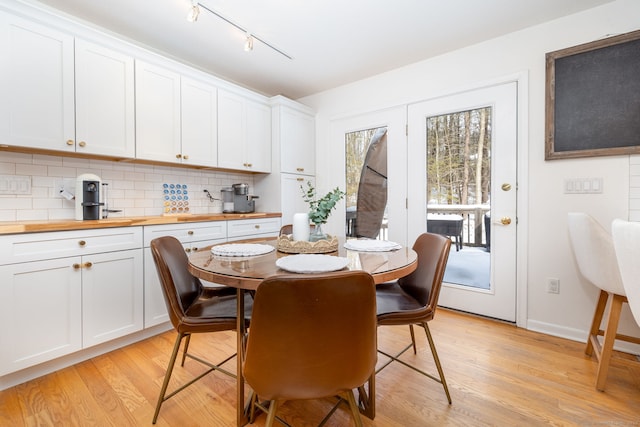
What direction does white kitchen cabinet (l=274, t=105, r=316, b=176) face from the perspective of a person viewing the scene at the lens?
facing the viewer and to the right of the viewer

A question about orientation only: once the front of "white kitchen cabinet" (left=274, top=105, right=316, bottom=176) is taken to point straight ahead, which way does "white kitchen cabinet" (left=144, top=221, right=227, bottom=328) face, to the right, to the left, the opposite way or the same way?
the same way

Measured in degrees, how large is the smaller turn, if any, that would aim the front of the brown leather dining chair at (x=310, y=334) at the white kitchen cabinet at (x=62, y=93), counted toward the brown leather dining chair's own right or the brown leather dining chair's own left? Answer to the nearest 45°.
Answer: approximately 45° to the brown leather dining chair's own left

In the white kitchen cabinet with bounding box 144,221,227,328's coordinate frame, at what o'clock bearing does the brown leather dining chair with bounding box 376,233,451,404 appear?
The brown leather dining chair is roughly at 12 o'clock from the white kitchen cabinet.

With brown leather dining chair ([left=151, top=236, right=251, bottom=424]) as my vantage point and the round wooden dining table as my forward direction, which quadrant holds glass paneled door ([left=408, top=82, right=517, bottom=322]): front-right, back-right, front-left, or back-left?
front-left

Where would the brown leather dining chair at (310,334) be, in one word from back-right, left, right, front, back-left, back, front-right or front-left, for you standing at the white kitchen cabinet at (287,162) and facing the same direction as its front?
front-right

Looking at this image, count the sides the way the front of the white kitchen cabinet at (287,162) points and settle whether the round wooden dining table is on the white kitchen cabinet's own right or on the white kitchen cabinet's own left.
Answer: on the white kitchen cabinet's own right

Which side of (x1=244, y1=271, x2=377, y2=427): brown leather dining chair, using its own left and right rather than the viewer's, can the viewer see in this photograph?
back

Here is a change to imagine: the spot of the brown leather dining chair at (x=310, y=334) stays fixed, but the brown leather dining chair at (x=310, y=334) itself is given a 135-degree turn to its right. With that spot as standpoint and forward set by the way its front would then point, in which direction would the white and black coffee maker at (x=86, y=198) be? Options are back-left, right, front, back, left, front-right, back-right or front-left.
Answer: back

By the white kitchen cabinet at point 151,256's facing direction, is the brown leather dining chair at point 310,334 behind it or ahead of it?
ahead

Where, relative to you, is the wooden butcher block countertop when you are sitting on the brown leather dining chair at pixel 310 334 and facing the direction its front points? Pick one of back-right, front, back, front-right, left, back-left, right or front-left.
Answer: front-left

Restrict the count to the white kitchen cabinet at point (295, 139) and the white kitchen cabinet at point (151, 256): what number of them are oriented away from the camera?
0

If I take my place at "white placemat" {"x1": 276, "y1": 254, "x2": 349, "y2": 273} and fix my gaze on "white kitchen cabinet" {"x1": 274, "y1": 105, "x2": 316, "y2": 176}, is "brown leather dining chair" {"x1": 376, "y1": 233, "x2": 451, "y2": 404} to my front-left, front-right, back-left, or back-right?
front-right

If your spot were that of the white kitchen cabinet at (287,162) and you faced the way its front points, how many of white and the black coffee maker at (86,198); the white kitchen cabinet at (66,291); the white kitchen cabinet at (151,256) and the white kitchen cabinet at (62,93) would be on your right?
4

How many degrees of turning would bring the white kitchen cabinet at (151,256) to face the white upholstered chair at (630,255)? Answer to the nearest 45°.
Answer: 0° — it already faces it

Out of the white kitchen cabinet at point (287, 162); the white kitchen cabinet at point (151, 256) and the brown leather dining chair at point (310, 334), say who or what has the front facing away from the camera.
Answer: the brown leather dining chair

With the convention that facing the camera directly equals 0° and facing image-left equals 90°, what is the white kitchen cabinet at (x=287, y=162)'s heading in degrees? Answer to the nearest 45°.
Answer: approximately 315°
